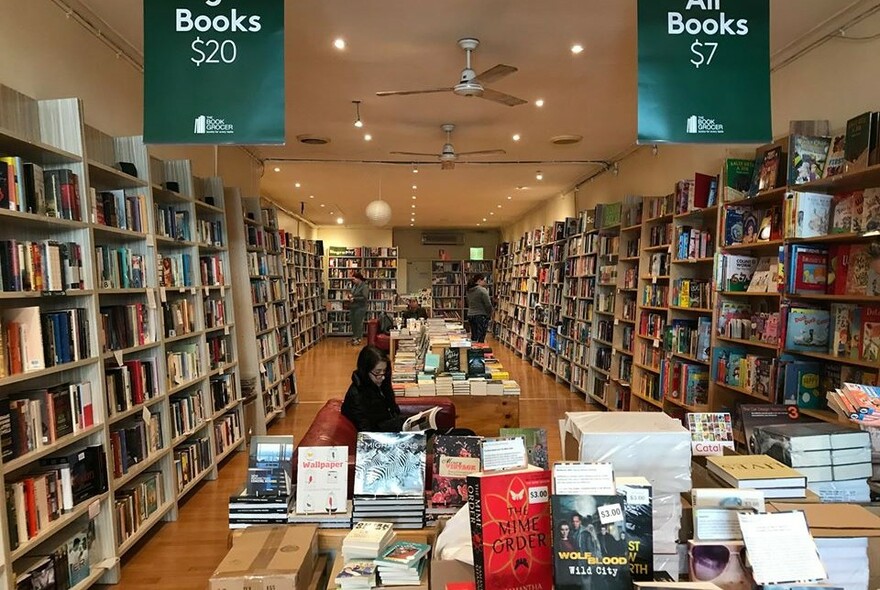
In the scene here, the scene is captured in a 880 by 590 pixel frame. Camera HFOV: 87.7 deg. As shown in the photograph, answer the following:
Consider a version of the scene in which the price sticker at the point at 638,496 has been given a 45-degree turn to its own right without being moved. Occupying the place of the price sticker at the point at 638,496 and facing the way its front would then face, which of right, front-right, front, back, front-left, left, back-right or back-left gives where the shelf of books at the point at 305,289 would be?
right

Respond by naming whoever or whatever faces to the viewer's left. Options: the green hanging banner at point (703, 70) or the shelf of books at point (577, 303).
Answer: the shelf of books

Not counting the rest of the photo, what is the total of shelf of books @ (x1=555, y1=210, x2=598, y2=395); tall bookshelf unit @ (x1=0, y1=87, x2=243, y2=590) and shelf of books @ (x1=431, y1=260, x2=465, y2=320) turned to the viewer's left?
1

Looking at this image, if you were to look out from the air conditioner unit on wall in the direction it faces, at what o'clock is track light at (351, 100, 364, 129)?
The track light is roughly at 12 o'clock from the air conditioner unit on wall.

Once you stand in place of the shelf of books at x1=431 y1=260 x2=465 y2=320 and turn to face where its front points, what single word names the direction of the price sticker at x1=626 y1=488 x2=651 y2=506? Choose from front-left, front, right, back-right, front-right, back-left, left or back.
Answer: front

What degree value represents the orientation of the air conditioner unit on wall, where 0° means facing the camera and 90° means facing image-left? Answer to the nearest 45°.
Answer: approximately 0°

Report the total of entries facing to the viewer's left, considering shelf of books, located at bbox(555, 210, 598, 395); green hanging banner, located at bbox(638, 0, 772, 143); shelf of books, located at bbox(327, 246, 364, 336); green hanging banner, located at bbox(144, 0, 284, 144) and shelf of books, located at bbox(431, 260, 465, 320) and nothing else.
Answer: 1

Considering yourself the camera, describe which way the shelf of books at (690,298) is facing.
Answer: facing the viewer and to the left of the viewer

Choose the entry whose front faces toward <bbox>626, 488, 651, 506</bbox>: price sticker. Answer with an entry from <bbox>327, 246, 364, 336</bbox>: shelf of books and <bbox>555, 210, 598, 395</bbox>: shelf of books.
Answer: <bbox>327, 246, 364, 336</bbox>: shelf of books

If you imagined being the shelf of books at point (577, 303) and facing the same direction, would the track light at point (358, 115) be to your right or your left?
on your left

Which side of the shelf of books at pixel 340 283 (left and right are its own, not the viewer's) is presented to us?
front

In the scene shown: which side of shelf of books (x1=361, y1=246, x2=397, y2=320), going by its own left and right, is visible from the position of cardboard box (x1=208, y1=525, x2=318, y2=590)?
front

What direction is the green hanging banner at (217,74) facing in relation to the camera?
toward the camera

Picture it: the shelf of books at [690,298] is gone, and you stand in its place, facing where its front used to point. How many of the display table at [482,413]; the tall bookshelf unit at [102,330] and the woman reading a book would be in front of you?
3

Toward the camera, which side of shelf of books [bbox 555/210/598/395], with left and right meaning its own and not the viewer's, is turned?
left

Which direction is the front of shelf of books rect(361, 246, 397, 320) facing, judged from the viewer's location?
facing the viewer

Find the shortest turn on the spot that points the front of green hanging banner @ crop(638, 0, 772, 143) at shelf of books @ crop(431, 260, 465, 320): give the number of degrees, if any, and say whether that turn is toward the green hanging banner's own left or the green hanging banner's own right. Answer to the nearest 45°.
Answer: approximately 135° to the green hanging banner's own right

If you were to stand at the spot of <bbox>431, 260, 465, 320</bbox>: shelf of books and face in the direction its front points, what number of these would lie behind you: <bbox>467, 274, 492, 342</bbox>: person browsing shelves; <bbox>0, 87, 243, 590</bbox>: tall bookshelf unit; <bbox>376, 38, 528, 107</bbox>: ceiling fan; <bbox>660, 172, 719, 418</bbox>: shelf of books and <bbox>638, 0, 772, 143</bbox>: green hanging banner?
0

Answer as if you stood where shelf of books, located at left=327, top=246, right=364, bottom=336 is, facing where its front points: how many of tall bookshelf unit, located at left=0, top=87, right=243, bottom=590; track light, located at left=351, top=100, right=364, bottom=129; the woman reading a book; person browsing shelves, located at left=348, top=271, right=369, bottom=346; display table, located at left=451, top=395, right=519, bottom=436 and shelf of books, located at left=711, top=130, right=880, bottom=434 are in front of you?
6

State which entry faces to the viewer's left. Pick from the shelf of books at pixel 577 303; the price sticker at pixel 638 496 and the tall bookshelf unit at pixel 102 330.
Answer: the shelf of books

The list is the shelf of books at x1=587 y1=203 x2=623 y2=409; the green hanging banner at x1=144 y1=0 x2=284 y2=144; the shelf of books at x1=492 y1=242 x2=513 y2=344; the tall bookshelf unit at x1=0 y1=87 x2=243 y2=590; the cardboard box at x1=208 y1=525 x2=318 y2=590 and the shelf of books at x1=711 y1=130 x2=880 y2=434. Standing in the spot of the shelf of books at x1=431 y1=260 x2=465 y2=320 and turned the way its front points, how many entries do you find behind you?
0
